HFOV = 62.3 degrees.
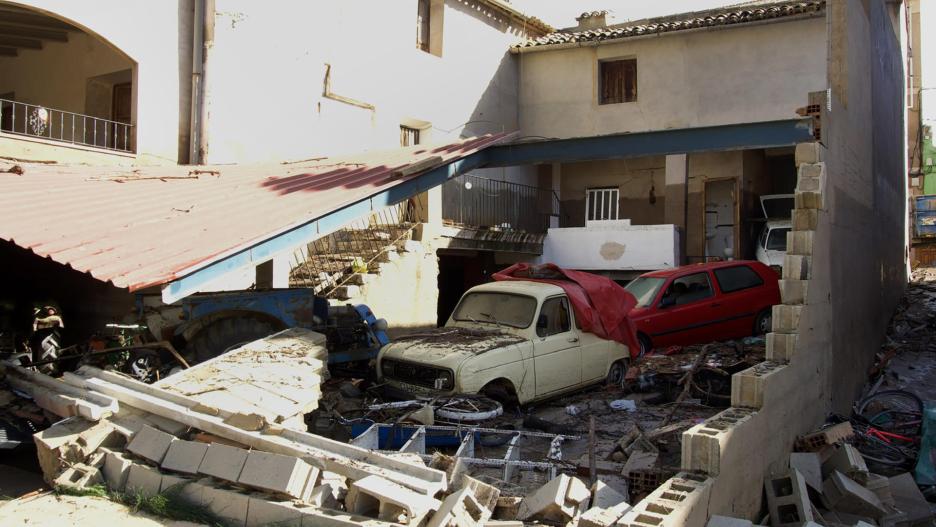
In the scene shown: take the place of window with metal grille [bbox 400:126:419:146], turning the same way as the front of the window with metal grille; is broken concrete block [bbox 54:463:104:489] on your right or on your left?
on your right

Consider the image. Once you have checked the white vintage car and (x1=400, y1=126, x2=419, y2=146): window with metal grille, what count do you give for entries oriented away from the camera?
0

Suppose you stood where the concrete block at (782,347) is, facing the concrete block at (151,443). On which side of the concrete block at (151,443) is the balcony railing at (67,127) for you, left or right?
right

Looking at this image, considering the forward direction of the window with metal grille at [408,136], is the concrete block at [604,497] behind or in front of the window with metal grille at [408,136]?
in front

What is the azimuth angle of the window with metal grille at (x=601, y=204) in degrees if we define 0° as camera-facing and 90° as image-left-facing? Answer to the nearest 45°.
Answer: approximately 0°

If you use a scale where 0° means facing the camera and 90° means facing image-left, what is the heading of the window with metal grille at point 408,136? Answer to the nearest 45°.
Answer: approximately 315°

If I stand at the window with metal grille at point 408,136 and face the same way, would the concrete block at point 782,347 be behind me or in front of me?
in front

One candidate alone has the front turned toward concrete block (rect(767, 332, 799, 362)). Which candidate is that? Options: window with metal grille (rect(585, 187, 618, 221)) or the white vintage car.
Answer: the window with metal grille

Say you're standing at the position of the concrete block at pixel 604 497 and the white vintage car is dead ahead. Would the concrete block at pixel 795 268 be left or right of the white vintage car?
right

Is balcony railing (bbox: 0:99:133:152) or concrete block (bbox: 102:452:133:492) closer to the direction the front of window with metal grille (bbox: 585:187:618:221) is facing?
the concrete block

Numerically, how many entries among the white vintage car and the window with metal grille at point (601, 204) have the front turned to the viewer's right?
0

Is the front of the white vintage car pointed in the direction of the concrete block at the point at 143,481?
yes

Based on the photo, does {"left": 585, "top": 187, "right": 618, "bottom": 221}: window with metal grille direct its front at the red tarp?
yes

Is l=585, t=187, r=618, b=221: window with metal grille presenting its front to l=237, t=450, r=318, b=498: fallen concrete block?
yes

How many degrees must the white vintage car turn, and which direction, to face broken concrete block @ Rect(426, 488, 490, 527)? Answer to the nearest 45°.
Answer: approximately 45° to its left

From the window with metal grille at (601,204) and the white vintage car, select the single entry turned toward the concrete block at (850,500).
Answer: the window with metal grille

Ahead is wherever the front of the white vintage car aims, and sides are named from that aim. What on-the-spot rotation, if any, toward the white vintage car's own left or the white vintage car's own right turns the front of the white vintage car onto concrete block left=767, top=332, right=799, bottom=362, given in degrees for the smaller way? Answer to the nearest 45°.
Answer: approximately 90° to the white vintage car's own left

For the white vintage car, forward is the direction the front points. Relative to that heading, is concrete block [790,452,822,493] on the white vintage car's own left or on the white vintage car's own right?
on the white vintage car's own left

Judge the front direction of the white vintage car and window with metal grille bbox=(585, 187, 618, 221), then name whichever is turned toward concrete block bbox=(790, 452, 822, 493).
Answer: the window with metal grille
